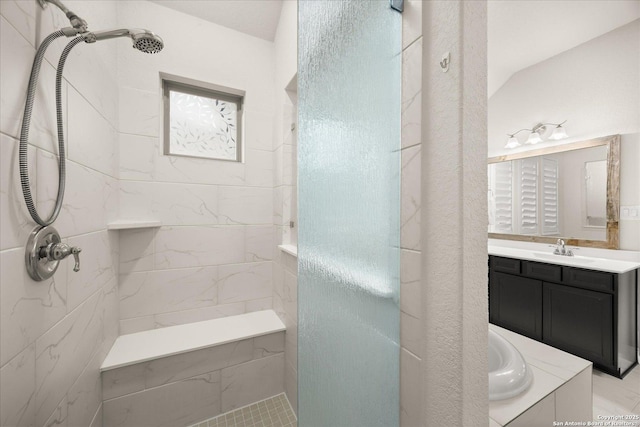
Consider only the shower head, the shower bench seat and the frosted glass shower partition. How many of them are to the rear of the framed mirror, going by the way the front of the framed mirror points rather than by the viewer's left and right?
0

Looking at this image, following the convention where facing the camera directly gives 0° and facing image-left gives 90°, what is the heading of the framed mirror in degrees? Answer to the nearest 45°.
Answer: approximately 45°

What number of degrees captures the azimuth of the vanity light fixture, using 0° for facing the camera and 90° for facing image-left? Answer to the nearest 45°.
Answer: approximately 45°

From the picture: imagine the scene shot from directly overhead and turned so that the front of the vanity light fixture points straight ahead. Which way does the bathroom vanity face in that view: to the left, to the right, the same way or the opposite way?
the same way

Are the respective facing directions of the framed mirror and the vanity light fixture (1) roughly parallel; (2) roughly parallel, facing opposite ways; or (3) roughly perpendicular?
roughly parallel

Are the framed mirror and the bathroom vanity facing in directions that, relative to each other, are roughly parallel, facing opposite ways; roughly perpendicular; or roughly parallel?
roughly parallel

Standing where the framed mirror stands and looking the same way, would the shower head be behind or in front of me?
in front

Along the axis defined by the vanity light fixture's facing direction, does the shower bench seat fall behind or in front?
in front

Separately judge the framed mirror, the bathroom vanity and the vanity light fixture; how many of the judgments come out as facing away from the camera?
0

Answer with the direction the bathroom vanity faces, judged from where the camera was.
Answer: facing the viewer and to the left of the viewer
